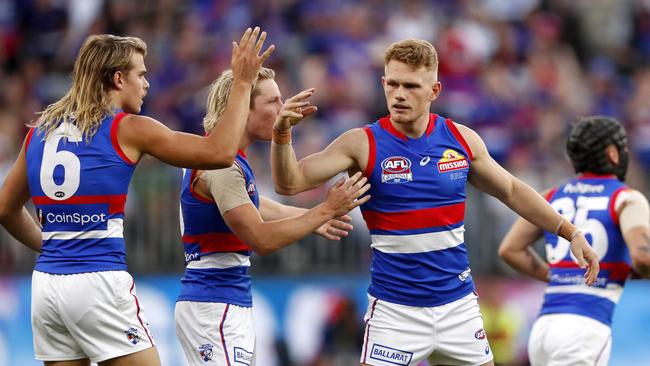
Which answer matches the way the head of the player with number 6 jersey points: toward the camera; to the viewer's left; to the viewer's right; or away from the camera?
to the viewer's right

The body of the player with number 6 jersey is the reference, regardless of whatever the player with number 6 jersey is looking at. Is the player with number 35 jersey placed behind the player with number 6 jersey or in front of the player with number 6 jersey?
in front

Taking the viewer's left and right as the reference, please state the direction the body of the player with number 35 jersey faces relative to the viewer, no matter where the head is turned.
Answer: facing away from the viewer and to the right of the viewer

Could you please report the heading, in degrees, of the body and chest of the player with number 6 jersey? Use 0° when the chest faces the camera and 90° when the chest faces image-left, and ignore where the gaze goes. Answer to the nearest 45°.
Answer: approximately 225°

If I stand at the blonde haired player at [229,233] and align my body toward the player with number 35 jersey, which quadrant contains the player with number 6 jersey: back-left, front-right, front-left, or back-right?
back-right
